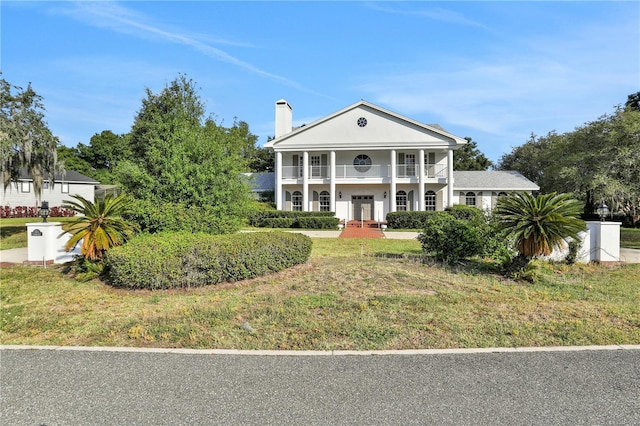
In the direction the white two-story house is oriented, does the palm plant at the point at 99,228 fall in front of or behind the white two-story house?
in front

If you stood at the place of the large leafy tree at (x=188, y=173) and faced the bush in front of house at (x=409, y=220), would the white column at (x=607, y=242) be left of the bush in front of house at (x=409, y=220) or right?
right

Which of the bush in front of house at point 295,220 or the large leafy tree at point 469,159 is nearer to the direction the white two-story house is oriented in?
the bush in front of house

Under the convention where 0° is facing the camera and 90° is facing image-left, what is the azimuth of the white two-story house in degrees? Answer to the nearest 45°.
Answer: approximately 0°

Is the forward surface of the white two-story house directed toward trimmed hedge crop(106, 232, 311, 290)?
yes

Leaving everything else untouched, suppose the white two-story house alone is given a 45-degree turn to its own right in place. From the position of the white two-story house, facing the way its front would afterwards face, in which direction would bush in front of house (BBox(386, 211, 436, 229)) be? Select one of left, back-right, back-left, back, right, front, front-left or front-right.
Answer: left

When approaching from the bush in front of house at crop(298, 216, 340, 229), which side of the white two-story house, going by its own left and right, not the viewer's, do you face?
front

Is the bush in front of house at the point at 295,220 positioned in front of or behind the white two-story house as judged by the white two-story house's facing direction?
in front

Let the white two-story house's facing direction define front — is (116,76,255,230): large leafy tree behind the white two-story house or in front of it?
in front

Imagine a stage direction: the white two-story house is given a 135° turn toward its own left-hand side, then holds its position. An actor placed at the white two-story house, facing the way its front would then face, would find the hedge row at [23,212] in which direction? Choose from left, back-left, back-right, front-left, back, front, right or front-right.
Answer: back-left
